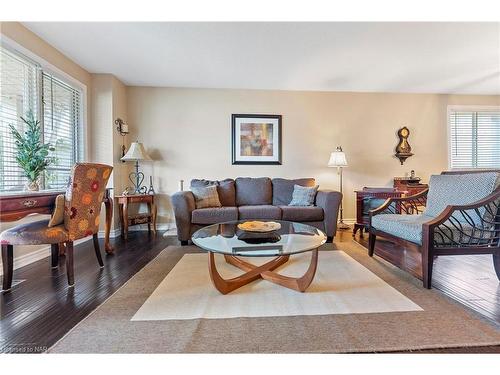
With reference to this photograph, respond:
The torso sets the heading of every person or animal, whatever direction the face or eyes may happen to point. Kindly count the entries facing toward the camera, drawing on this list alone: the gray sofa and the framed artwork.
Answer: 2

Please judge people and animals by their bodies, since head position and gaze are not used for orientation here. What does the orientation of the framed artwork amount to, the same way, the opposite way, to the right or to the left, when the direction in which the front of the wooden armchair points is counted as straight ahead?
to the left

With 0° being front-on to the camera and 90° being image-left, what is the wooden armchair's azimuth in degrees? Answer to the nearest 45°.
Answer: approximately 45°

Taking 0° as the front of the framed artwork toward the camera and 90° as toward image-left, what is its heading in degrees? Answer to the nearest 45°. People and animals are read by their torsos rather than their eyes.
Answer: approximately 0°

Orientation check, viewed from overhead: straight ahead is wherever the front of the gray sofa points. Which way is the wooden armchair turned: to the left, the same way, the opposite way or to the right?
to the right

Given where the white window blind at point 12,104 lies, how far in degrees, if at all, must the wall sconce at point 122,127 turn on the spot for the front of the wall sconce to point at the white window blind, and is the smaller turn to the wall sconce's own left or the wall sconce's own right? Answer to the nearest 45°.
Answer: approximately 90° to the wall sconce's own right

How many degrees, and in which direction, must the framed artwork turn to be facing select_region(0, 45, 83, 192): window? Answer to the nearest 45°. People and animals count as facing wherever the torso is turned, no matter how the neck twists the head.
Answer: approximately 45° to its right

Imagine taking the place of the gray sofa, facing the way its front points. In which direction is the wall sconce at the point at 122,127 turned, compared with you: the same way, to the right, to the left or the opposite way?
to the left

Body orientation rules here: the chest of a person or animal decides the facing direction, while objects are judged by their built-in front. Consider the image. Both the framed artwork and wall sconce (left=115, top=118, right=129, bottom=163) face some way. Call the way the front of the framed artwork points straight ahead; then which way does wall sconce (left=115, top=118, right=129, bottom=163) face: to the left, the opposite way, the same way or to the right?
to the left

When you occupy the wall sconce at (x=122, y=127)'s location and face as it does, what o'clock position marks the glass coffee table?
The glass coffee table is roughly at 1 o'clock from the wall sconce.

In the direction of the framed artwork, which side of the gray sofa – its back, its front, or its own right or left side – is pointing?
back

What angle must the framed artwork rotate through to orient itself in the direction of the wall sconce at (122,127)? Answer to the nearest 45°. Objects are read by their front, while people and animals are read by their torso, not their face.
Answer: approximately 90° to its right
